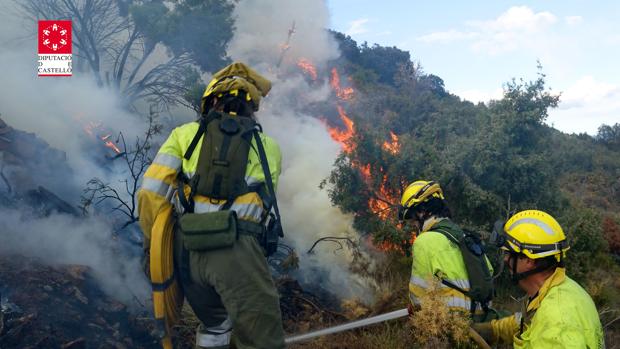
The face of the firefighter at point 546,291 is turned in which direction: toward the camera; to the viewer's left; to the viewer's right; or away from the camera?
to the viewer's left

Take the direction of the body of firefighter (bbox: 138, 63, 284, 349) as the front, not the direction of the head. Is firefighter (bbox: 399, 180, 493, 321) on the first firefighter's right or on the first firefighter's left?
on the first firefighter's right

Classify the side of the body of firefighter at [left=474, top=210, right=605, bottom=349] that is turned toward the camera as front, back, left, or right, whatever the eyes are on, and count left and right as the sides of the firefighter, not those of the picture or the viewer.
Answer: left

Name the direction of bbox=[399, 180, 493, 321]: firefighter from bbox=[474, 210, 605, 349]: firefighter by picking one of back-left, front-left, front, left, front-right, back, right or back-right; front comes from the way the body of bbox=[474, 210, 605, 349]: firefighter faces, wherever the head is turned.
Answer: front-right

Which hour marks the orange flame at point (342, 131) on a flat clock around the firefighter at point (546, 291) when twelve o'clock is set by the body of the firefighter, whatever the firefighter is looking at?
The orange flame is roughly at 2 o'clock from the firefighter.

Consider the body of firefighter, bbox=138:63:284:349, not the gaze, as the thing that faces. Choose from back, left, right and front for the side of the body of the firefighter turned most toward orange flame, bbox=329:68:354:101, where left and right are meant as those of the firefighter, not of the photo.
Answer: front

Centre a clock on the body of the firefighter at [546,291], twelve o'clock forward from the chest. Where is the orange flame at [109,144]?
The orange flame is roughly at 1 o'clock from the firefighter.

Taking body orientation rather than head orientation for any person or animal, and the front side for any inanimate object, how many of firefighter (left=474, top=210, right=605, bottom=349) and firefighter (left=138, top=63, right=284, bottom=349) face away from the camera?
1

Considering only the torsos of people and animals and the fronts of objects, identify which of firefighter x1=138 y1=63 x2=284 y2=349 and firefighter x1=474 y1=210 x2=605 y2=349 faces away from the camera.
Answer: firefighter x1=138 y1=63 x2=284 y2=349

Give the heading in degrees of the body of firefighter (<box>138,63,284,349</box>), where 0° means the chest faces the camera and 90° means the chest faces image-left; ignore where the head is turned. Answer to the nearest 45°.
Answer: approximately 180°
